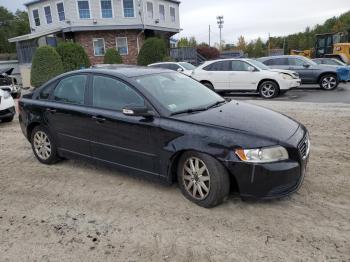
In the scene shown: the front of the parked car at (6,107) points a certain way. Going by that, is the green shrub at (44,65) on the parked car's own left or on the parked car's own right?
on the parked car's own left

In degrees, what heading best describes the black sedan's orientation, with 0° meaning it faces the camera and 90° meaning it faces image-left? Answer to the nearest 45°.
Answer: approximately 315°

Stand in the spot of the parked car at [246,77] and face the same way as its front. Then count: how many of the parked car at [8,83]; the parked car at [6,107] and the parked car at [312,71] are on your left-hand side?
1

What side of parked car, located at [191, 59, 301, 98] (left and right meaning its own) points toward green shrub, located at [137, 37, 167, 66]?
back

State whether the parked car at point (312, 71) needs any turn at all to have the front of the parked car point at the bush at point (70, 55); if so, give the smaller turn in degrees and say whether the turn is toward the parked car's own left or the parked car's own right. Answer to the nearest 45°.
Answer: approximately 180°

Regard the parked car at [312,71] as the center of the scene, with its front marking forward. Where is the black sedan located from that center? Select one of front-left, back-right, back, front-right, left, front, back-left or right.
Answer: right

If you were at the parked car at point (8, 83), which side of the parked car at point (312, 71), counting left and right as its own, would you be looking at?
back

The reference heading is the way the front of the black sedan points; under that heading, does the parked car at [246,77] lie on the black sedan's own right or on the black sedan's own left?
on the black sedan's own left

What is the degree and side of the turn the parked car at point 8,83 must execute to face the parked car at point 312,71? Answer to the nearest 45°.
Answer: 0° — it already faces it

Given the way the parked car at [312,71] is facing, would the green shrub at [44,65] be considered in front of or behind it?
behind

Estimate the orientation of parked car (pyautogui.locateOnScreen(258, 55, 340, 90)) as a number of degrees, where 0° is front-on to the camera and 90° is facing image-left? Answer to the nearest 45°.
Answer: approximately 270°

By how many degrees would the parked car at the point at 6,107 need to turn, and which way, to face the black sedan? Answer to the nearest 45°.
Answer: approximately 45° to its left

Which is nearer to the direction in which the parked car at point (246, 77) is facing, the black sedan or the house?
the black sedan

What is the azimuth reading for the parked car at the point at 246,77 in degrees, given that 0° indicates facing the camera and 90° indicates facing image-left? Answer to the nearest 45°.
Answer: approximately 315°
